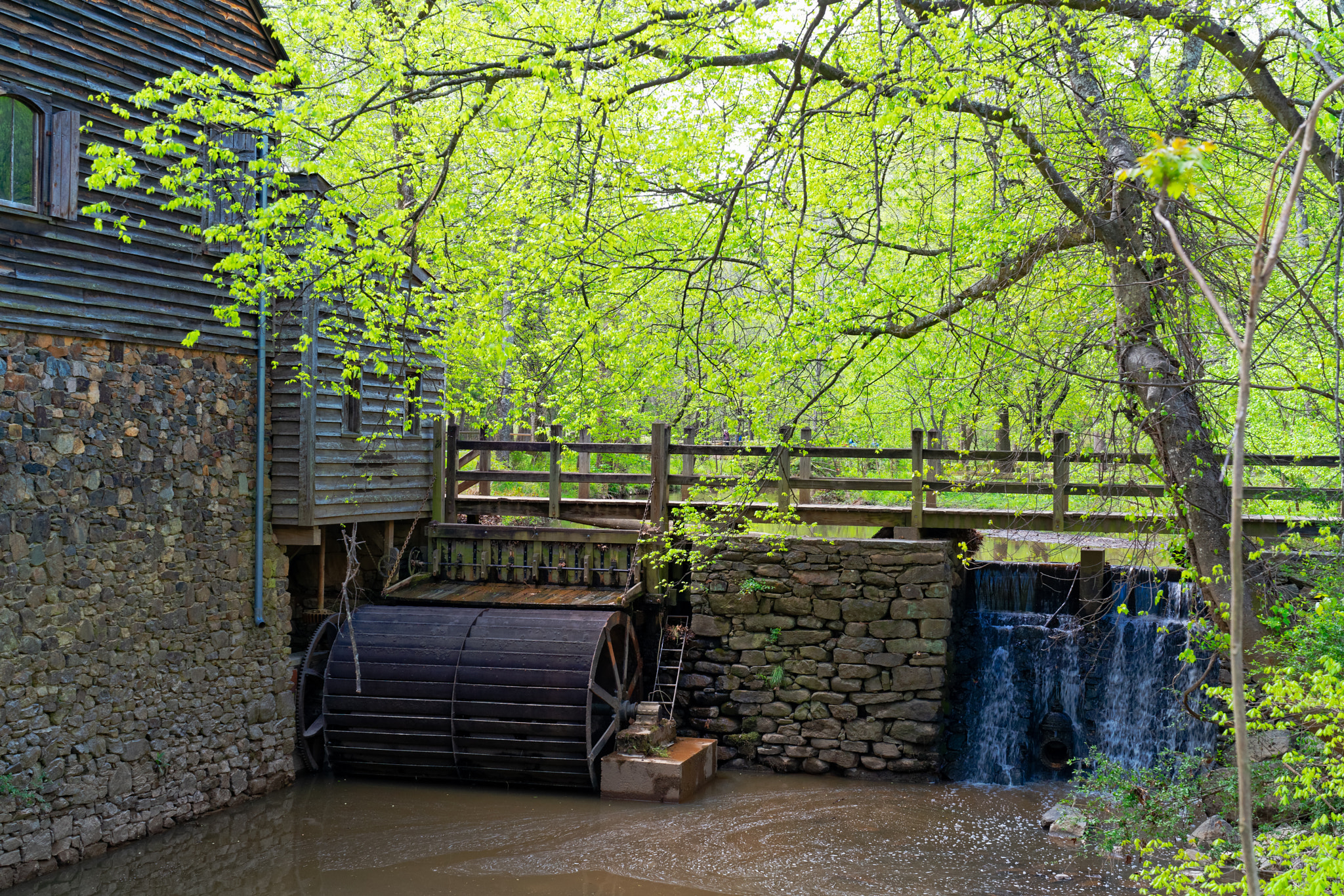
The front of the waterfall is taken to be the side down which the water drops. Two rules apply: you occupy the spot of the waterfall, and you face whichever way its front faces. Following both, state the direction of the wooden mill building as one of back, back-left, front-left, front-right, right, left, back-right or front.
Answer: front-right

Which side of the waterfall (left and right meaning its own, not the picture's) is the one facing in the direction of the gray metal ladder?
right

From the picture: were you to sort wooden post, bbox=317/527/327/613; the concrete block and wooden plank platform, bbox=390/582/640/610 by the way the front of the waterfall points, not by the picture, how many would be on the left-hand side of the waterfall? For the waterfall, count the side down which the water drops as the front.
0

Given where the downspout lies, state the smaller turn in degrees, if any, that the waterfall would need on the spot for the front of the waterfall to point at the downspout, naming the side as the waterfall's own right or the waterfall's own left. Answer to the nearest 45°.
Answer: approximately 45° to the waterfall's own right

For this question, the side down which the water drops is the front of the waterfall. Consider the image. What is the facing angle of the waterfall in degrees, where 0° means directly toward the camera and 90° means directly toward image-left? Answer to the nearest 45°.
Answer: approximately 0°

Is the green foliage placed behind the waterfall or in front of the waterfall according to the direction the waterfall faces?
in front

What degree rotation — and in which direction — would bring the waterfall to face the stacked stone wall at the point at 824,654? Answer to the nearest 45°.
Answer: approximately 90° to its right

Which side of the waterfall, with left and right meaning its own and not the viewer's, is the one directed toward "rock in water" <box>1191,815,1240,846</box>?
front

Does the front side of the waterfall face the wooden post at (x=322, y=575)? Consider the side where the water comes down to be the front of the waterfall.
no

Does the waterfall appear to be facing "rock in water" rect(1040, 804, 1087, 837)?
yes
